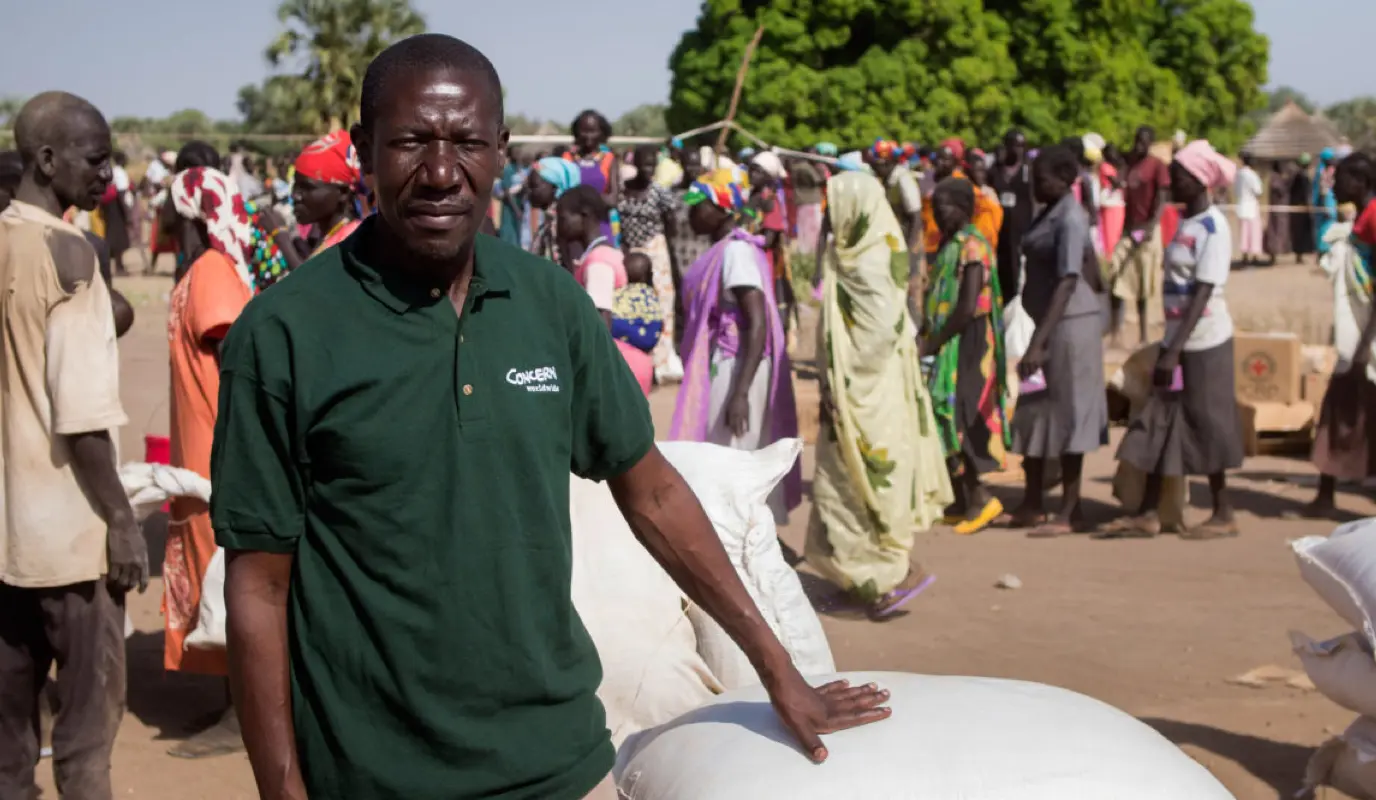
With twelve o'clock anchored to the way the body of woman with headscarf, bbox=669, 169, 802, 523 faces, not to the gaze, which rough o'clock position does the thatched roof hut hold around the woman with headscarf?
The thatched roof hut is roughly at 4 o'clock from the woman with headscarf.

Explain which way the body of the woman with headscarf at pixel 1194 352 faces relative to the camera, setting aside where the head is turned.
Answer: to the viewer's left

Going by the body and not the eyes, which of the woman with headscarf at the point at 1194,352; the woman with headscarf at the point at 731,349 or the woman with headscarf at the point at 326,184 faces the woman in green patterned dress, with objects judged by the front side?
the woman with headscarf at the point at 1194,352

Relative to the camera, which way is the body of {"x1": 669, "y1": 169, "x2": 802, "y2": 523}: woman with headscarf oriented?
to the viewer's left

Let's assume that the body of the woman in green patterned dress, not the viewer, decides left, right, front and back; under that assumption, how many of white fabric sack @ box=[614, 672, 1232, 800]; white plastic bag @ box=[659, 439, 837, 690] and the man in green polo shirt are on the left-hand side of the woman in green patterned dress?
3

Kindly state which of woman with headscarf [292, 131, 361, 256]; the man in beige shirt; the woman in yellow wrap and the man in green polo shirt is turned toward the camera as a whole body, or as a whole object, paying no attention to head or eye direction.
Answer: the man in green polo shirt

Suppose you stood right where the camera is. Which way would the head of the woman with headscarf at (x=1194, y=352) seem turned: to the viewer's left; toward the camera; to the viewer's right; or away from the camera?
to the viewer's left

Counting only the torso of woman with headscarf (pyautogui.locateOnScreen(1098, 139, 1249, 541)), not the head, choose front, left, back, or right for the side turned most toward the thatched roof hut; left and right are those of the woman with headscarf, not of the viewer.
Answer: right

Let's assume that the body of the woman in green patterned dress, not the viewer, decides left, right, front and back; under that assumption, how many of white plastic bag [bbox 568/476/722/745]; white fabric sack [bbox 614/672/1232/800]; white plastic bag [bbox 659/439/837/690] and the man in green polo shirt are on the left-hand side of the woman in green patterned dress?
4

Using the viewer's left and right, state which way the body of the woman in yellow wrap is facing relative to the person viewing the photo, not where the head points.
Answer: facing to the left of the viewer

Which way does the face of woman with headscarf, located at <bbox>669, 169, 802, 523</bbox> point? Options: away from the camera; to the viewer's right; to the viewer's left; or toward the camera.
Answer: to the viewer's left

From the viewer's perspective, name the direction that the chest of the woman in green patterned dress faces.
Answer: to the viewer's left

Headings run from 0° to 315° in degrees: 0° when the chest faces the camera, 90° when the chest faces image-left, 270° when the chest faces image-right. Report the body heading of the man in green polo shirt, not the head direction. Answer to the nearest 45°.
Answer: approximately 0°

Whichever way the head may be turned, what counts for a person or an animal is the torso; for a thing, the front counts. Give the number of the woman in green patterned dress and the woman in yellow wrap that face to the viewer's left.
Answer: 2
